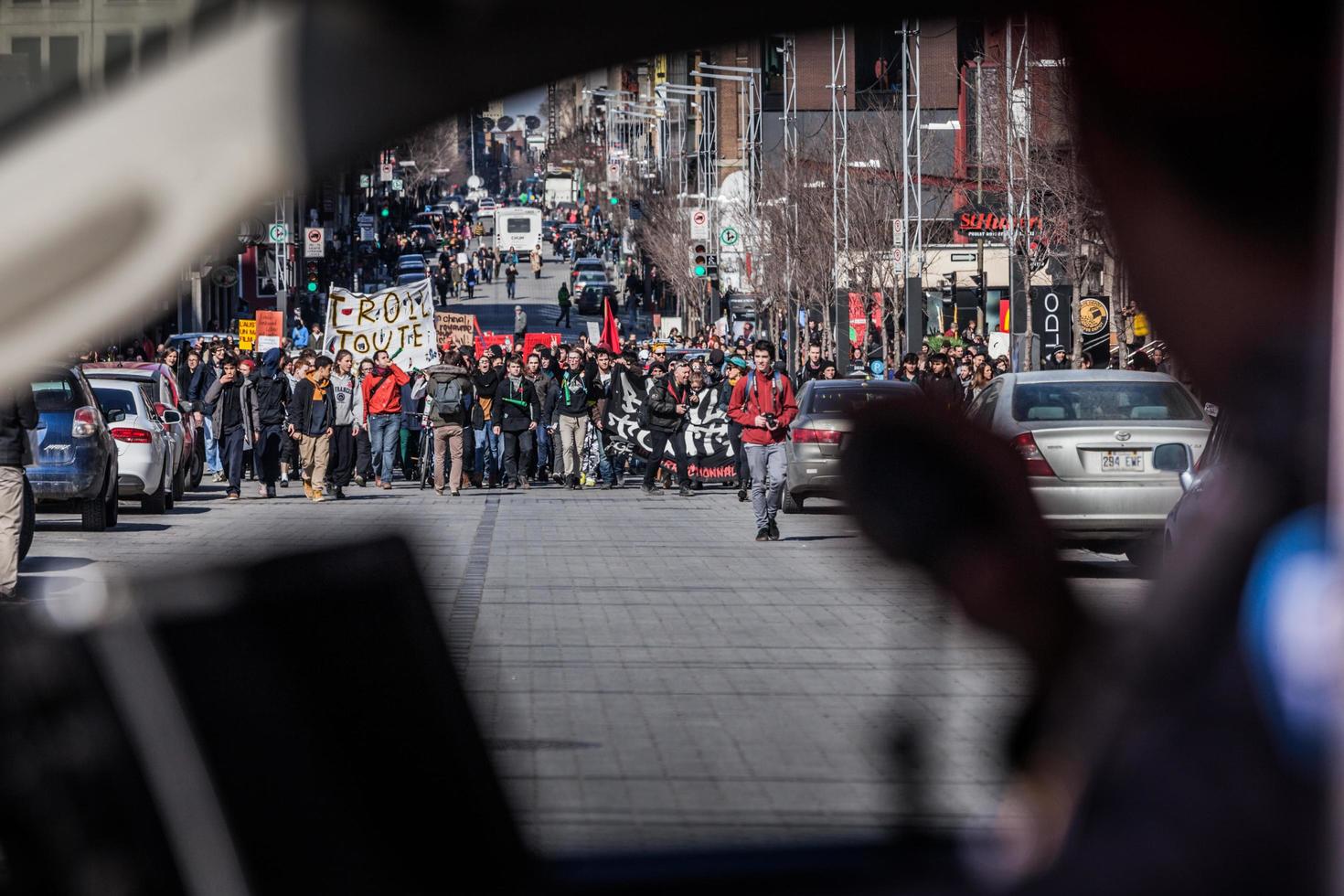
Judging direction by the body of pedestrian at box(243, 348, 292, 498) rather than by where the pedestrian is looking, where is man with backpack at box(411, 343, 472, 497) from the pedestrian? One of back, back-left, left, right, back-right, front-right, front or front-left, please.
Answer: left

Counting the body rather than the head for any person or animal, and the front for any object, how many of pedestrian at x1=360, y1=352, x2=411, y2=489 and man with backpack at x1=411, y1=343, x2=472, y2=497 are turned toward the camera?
1

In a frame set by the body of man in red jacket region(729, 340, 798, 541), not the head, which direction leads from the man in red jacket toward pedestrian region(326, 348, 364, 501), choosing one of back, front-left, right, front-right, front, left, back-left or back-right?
back-right

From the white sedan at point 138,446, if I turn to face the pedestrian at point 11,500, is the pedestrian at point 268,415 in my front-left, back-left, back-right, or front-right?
back-left

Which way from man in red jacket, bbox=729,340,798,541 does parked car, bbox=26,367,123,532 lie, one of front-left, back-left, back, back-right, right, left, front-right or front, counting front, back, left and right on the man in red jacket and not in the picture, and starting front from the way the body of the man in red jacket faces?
right

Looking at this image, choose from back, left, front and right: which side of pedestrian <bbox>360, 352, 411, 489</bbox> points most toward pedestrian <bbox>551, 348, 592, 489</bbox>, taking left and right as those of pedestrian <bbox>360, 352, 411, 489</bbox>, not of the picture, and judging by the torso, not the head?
left

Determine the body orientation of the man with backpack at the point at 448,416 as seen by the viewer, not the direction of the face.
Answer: away from the camera
